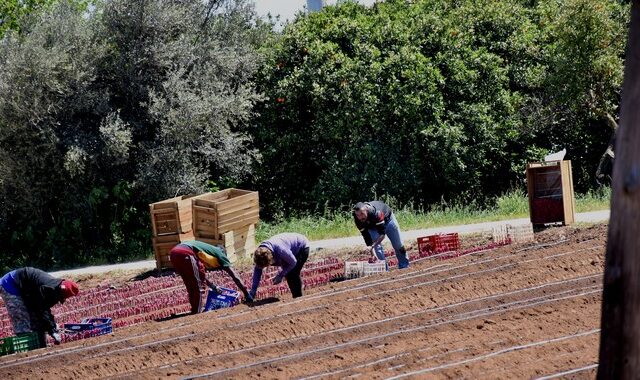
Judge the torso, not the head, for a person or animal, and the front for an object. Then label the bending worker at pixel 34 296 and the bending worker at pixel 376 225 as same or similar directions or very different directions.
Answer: very different directions

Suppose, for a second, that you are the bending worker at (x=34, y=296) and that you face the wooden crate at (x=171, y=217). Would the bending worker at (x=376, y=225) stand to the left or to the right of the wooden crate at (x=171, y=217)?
right

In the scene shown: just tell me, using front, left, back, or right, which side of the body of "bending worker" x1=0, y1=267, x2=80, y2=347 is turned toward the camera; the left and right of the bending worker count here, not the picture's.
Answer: right

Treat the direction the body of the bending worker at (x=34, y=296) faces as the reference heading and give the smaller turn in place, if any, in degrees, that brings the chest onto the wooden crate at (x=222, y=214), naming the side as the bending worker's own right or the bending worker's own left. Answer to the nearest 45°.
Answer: approximately 45° to the bending worker's own left

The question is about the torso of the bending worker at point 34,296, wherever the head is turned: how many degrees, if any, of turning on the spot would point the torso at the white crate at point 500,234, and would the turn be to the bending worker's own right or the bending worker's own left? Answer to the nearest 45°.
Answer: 0° — they already face it

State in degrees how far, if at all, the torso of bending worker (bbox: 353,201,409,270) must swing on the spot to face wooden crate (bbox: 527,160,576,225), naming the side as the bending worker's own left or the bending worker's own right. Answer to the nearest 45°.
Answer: approximately 180°

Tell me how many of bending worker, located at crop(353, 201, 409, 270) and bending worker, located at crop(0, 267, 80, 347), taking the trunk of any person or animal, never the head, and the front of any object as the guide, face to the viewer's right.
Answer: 1
